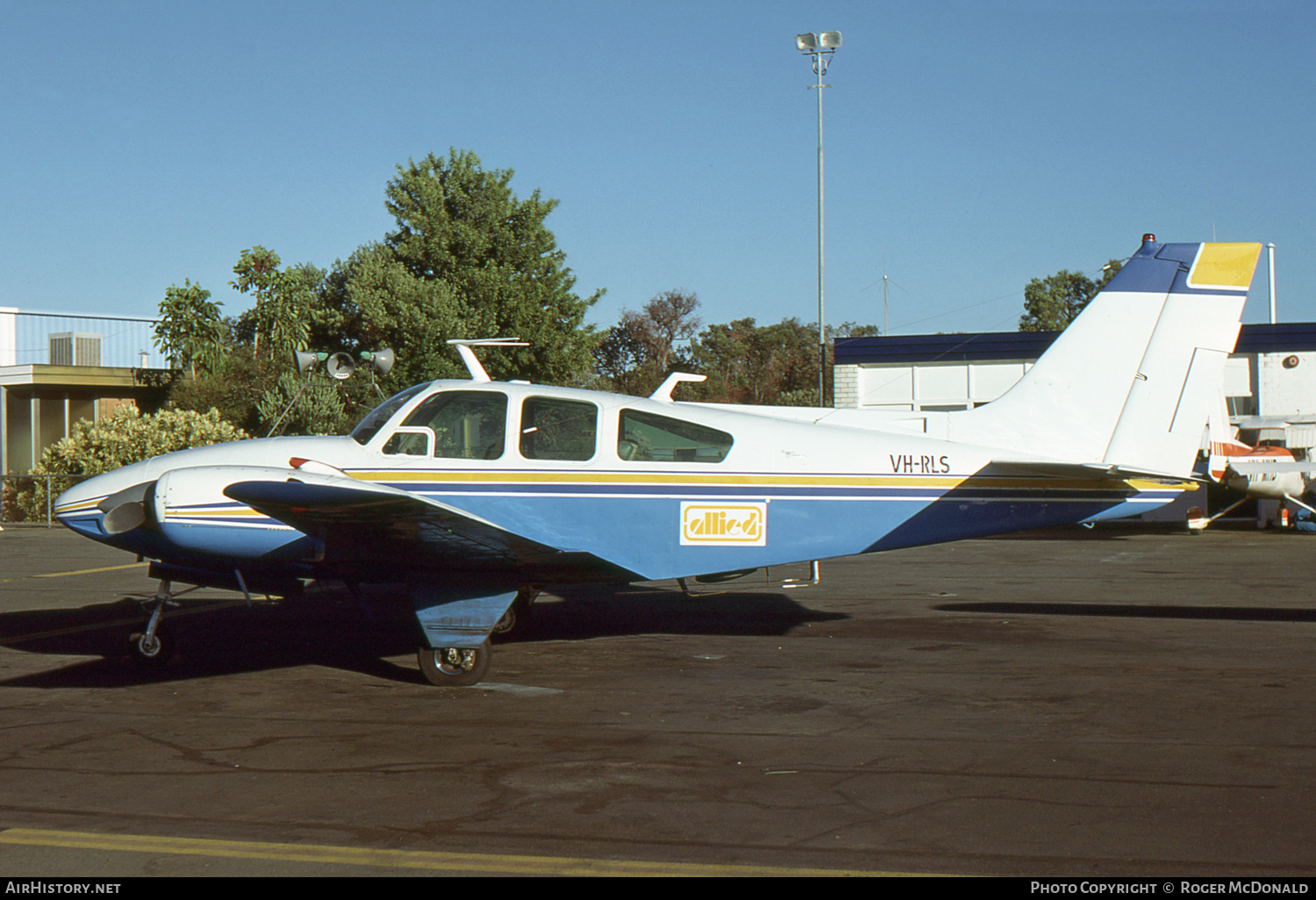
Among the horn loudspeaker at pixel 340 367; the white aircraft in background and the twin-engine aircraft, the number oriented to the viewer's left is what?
1

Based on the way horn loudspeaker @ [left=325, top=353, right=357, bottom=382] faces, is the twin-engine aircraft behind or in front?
in front

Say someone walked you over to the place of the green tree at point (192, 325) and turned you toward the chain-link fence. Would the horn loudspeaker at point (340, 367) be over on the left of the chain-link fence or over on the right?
left

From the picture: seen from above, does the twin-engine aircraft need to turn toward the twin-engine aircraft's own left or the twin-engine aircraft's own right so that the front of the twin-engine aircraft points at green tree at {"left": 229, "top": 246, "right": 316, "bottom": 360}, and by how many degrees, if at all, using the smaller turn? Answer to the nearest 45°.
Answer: approximately 45° to the twin-engine aircraft's own right

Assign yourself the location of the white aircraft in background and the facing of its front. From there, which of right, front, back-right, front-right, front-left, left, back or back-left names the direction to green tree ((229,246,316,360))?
back-left

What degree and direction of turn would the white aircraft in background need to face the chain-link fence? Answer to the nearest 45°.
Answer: approximately 135° to its left

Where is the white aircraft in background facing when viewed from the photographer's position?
facing away from the viewer and to the right of the viewer

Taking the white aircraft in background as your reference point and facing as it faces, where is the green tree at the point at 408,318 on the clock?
The green tree is roughly at 8 o'clock from the white aircraft in background.

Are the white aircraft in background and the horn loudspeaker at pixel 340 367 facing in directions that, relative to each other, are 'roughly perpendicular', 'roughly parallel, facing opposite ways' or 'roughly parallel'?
roughly perpendicular

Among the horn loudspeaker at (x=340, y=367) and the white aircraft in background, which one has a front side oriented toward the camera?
the horn loudspeaker

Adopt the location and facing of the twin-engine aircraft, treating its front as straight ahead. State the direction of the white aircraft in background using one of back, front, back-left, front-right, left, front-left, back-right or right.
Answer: back-right

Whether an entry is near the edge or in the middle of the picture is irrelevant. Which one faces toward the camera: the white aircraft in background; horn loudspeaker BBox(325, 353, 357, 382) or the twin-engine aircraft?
the horn loudspeaker

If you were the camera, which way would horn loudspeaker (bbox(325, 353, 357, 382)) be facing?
facing the viewer

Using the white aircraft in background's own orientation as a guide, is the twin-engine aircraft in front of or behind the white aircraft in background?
behind

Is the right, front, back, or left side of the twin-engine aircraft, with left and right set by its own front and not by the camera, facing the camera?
left

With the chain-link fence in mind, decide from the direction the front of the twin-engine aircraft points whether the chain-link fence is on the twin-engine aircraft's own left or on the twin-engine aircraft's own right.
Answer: on the twin-engine aircraft's own right
